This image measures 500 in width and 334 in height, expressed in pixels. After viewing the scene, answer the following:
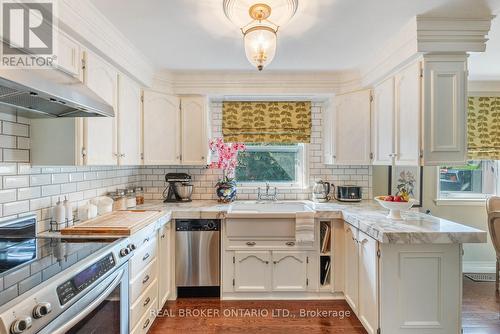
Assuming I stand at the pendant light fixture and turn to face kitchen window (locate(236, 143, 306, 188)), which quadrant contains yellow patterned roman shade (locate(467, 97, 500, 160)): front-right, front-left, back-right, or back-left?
front-right

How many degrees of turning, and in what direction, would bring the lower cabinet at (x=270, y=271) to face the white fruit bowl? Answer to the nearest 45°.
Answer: approximately 45° to its left

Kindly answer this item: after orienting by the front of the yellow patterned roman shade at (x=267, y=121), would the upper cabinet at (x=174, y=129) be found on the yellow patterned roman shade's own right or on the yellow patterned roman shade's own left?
on the yellow patterned roman shade's own right

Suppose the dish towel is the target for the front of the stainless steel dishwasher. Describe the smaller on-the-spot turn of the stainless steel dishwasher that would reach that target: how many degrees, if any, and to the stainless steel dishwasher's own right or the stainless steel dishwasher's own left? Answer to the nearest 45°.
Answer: approximately 90° to the stainless steel dishwasher's own left

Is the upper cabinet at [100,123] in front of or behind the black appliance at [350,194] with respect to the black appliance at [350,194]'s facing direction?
in front

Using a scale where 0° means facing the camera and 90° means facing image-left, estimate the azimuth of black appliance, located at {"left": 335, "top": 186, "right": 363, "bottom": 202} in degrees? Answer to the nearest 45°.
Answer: approximately 0°

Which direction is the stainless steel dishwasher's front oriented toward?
toward the camera

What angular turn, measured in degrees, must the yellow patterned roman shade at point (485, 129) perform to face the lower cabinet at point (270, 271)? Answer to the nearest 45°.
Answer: approximately 45° to its right

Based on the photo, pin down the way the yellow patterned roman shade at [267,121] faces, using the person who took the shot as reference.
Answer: facing the viewer

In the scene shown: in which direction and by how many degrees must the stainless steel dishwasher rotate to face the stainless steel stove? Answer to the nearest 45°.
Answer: approximately 45° to its right

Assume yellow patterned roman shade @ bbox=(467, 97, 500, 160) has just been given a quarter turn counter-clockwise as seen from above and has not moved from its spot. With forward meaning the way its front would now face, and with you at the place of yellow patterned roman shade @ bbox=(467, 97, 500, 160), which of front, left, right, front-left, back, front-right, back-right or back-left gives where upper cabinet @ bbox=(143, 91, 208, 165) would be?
back-right
